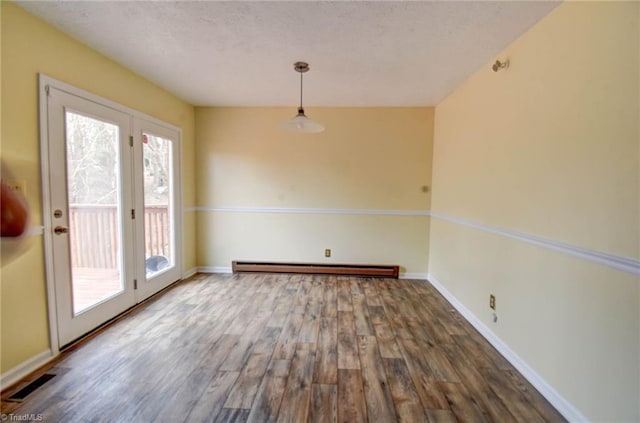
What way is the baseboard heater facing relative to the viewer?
toward the camera

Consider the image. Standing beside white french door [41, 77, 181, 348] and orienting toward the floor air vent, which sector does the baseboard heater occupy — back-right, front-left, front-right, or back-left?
back-left

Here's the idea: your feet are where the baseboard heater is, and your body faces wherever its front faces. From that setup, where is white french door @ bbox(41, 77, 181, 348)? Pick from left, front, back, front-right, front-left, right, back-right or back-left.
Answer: front-right

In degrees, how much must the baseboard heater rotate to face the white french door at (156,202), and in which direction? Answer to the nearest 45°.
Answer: approximately 90° to its right

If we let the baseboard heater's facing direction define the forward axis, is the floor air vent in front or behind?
in front

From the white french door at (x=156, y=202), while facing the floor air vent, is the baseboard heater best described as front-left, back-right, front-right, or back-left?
back-left
